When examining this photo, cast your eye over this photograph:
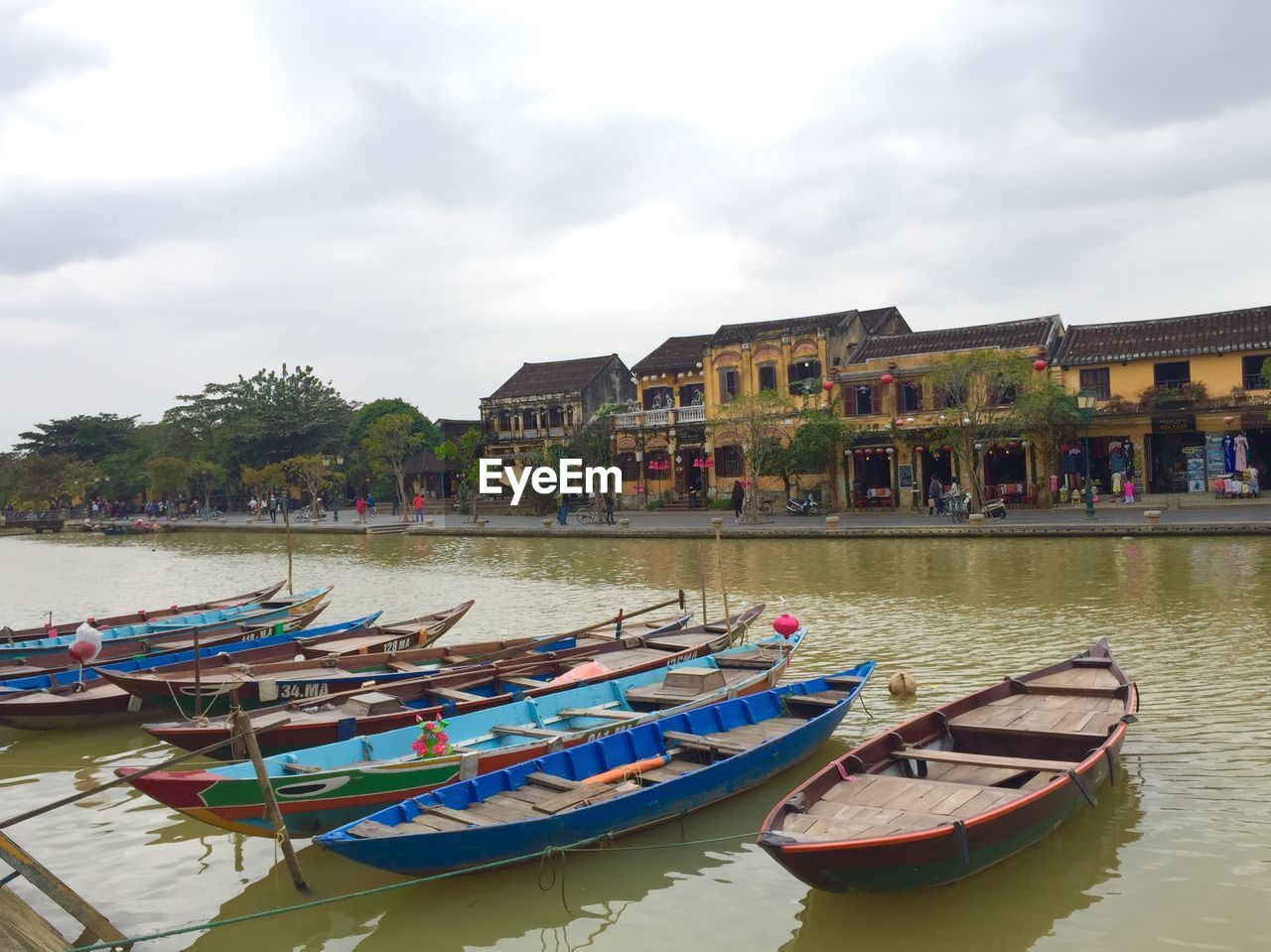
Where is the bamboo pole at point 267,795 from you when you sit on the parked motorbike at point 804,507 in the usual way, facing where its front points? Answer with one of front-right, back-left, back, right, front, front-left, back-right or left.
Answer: right

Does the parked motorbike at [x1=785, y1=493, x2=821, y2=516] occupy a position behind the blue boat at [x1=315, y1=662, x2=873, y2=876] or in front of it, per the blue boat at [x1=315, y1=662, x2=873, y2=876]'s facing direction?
behind

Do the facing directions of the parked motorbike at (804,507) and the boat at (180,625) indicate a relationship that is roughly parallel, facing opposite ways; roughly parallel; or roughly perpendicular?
roughly perpendicular

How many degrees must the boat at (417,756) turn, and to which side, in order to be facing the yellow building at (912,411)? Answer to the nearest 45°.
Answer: approximately 180°

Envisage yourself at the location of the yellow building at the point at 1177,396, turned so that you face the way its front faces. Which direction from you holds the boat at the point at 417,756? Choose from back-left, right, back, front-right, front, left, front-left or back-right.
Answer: front

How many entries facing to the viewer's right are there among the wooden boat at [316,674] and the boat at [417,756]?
0

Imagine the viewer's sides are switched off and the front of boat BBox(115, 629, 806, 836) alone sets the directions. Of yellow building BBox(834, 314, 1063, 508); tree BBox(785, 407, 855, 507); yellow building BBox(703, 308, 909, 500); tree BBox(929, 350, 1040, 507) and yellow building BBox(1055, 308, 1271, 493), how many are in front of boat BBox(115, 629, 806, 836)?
0

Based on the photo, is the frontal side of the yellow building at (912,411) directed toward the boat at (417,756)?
yes
